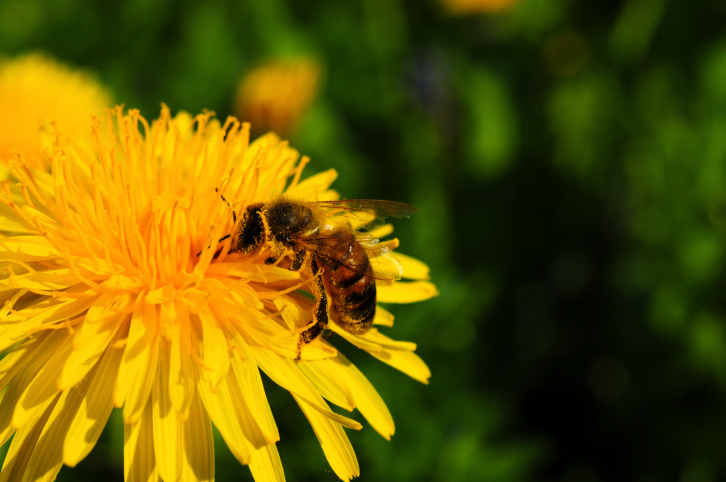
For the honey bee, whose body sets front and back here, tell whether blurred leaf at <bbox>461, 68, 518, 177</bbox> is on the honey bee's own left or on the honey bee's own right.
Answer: on the honey bee's own right

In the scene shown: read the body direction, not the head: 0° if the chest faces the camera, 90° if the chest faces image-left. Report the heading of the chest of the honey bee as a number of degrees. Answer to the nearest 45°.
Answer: approximately 90°

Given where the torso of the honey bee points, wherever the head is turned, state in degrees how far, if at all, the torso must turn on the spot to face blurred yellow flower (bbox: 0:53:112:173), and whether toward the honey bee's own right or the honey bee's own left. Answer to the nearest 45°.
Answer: approximately 45° to the honey bee's own right

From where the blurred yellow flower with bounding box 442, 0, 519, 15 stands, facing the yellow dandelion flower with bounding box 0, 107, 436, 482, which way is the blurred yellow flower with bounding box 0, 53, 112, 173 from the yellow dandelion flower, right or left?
right

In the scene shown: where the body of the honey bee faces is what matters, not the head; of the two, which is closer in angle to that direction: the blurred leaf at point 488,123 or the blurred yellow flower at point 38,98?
the blurred yellow flower

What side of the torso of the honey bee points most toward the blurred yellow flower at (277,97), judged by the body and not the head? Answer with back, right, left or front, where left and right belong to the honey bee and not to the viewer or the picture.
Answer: right
